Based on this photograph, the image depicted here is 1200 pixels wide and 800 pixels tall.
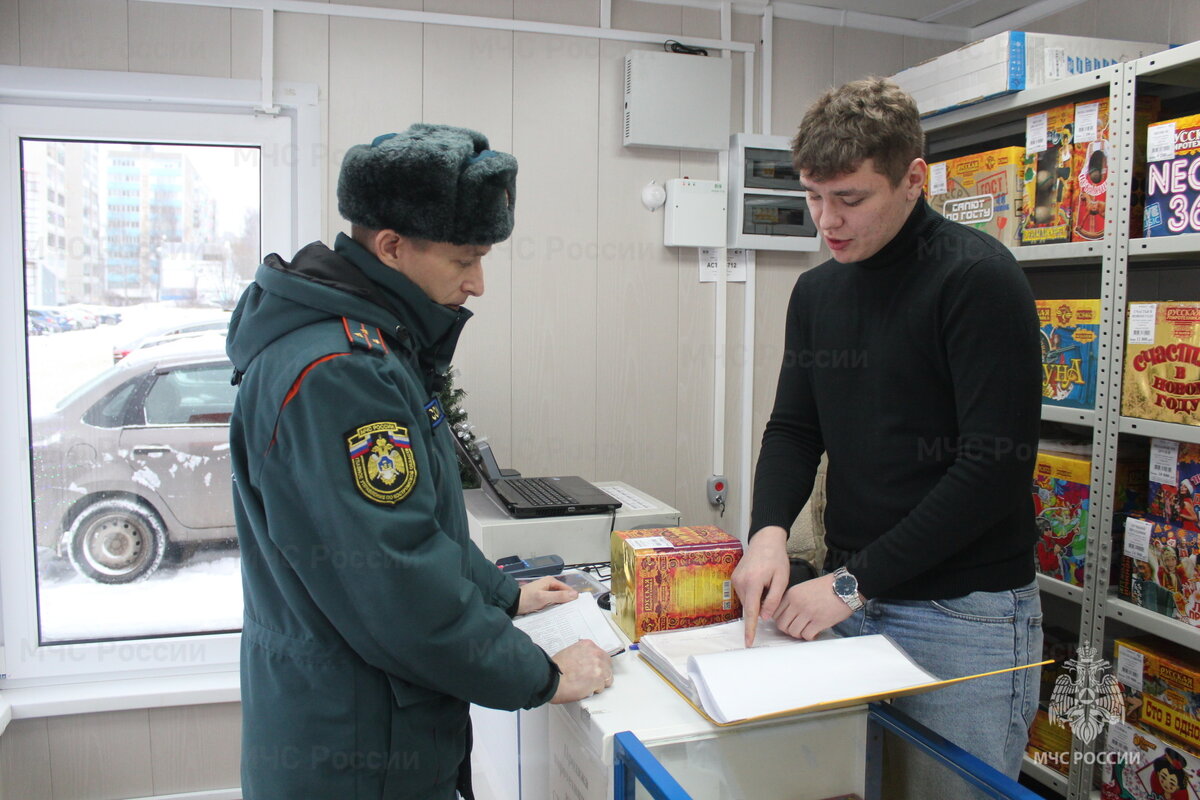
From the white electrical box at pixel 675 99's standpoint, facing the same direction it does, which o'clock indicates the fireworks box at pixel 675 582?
The fireworks box is roughly at 12 o'clock from the white electrical box.

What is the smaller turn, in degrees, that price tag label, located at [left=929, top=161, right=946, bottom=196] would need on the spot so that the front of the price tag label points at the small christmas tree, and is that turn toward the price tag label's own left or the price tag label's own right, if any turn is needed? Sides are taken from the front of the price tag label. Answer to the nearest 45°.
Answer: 0° — it already faces it

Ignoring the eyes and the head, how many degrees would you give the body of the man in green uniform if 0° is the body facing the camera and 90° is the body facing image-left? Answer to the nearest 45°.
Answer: approximately 270°

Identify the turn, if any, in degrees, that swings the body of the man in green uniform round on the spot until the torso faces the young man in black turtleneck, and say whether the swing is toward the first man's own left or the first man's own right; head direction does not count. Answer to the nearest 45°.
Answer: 0° — they already face them

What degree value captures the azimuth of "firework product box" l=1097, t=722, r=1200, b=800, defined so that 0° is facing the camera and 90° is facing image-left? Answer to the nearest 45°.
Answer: approximately 45°

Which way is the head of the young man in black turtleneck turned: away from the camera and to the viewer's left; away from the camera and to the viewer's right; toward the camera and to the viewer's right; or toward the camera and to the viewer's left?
toward the camera and to the viewer's left

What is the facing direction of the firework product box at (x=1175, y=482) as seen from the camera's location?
facing the viewer and to the left of the viewer

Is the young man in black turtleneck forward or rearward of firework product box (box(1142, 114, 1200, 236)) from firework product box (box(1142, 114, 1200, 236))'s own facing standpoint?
forward

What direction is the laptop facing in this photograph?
to the viewer's right
